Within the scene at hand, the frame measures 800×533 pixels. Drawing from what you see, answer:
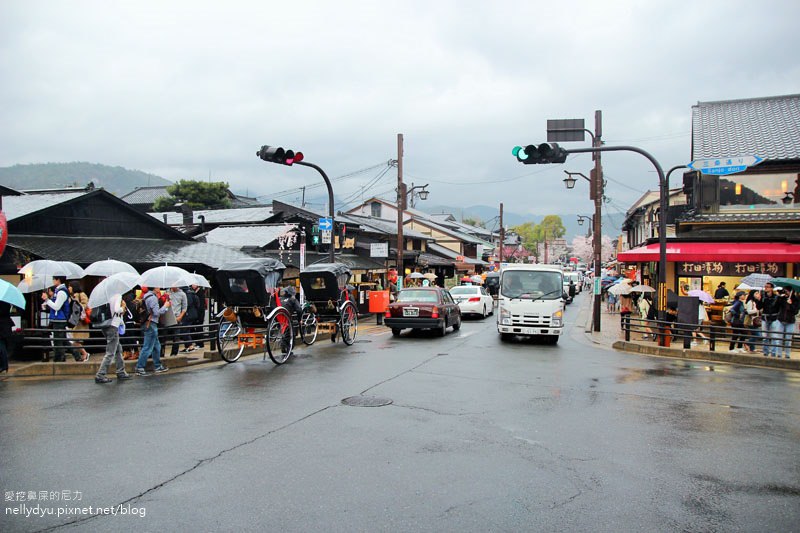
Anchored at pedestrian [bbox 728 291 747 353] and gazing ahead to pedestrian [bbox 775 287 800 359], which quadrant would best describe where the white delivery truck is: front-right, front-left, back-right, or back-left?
back-right

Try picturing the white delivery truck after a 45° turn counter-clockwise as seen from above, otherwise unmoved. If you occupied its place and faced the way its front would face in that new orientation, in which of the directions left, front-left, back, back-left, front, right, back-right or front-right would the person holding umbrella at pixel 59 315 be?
right

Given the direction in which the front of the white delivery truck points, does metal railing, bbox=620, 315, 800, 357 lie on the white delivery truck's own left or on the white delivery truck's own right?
on the white delivery truck's own left

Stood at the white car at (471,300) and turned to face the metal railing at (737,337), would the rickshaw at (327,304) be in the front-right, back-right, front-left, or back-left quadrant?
front-right

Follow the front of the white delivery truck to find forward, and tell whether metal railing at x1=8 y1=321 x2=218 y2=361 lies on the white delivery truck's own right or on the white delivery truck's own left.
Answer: on the white delivery truck's own right

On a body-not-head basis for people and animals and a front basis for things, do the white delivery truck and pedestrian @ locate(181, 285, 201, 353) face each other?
no

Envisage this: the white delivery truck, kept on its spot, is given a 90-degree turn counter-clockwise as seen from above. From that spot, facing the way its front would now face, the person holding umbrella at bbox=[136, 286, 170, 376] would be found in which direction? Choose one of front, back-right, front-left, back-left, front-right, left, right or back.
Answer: back-right

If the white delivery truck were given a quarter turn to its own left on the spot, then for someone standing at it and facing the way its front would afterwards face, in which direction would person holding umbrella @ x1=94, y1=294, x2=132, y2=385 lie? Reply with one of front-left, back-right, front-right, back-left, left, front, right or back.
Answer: back-right

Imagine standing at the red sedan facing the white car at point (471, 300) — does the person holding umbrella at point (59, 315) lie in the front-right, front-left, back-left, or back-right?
back-left

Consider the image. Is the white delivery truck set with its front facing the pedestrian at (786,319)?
no

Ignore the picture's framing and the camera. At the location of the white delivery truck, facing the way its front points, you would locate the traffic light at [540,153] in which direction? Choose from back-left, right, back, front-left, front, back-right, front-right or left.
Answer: front

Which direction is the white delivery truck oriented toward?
toward the camera

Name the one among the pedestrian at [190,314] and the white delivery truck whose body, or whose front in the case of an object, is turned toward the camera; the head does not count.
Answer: the white delivery truck

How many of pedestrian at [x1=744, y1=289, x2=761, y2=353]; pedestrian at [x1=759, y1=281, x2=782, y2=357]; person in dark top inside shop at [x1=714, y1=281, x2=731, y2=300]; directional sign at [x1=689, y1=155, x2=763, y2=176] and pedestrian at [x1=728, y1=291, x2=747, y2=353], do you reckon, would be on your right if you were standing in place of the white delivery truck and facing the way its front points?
0

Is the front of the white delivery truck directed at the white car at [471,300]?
no

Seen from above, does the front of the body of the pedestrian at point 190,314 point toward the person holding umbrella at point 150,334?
no
